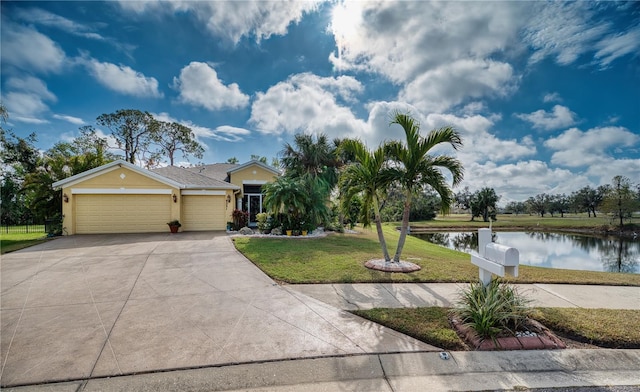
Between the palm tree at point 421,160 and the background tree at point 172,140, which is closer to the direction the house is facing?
the palm tree

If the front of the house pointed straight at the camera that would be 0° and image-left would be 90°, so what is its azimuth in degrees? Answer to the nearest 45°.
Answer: approximately 0°

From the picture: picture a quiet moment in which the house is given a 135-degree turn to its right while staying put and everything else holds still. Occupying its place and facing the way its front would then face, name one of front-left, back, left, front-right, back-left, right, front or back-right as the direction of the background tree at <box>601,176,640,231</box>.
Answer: back-right

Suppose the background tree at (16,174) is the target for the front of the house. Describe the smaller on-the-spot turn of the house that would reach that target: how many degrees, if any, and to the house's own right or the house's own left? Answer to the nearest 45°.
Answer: approximately 135° to the house's own right

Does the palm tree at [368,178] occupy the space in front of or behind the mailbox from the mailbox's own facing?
behind

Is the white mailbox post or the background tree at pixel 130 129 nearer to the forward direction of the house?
the white mailbox post

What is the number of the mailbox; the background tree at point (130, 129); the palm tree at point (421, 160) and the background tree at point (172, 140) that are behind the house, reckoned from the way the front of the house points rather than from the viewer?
2

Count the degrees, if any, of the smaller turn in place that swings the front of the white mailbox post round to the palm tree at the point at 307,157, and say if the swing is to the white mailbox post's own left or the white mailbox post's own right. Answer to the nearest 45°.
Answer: approximately 180°

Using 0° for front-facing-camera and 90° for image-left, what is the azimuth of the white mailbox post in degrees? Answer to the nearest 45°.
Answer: approximately 315°

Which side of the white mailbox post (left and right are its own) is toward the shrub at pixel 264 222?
back
